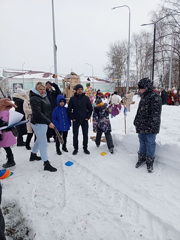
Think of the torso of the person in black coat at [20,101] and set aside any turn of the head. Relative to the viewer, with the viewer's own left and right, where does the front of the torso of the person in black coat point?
facing to the right of the viewer

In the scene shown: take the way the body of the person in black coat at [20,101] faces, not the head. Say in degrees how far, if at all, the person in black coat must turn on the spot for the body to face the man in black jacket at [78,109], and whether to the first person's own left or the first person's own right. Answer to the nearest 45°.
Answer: approximately 45° to the first person's own right

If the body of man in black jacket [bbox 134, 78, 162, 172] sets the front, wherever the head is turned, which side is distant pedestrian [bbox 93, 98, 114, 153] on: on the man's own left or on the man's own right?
on the man's own right

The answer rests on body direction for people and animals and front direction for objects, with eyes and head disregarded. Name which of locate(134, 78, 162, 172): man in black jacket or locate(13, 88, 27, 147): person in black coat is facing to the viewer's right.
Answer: the person in black coat
